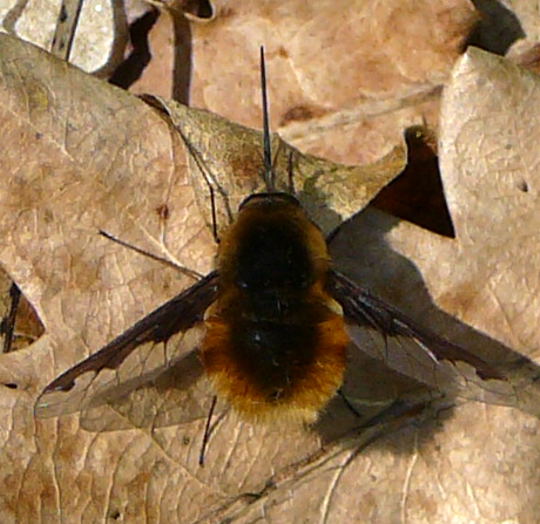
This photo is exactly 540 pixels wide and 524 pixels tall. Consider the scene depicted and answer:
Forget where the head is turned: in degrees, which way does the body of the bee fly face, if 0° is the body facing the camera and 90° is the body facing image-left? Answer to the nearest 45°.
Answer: approximately 180°

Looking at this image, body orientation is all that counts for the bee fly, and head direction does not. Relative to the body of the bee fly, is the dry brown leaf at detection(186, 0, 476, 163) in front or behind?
in front

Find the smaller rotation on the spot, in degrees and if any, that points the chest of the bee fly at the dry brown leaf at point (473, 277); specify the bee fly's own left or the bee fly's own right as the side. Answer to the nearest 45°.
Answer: approximately 45° to the bee fly's own right
